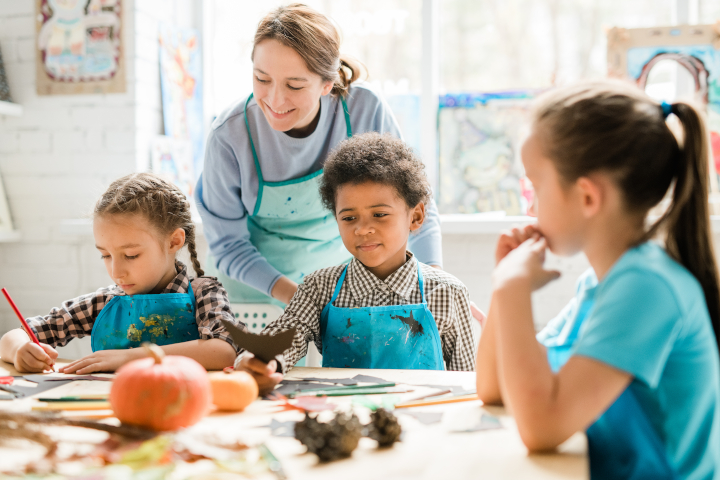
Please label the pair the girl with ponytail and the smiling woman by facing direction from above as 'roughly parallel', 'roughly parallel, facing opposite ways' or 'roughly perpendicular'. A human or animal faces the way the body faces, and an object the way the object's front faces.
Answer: roughly perpendicular

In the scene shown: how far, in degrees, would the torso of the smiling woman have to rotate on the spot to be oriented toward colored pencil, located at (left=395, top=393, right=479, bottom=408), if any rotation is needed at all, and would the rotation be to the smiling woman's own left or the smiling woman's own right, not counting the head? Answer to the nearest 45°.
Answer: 0° — they already face it

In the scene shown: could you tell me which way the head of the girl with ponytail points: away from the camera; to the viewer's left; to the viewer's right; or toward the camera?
to the viewer's left

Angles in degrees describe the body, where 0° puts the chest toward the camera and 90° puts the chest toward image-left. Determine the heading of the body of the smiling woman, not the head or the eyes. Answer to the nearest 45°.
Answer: approximately 0°

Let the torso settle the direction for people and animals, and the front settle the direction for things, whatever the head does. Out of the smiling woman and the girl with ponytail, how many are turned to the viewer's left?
1

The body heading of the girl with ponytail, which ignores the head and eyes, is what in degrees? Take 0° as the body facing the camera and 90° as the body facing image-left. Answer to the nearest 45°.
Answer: approximately 90°
